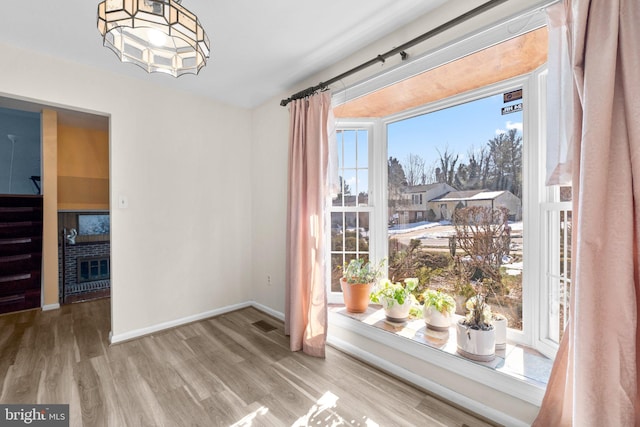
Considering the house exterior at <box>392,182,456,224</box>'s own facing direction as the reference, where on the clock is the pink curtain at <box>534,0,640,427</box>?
The pink curtain is roughly at 11 o'clock from the house exterior.

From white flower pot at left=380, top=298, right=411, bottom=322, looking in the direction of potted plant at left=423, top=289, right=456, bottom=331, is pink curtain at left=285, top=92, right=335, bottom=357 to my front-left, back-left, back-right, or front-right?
back-right

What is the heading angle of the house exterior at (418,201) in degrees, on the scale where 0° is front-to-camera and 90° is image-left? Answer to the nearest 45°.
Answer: approximately 0°
